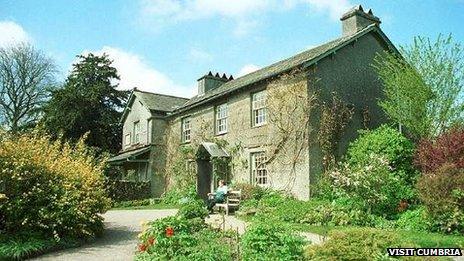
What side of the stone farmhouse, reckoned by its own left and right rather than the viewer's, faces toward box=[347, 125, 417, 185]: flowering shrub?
left

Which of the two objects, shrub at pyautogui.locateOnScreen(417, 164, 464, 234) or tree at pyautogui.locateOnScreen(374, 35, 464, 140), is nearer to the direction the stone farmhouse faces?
the shrub

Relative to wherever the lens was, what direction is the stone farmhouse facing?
facing the viewer and to the left of the viewer

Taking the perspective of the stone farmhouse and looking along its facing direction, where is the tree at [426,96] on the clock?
The tree is roughly at 8 o'clock from the stone farmhouse.

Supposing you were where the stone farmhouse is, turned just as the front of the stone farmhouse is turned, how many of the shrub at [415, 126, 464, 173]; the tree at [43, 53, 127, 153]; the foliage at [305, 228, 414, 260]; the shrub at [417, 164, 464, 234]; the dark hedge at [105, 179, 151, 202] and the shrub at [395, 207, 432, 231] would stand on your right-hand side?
2

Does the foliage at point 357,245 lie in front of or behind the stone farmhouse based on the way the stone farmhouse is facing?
in front

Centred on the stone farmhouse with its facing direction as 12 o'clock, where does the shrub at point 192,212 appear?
The shrub is roughly at 11 o'clock from the stone farmhouse.

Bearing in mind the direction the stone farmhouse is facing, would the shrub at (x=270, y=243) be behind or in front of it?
in front

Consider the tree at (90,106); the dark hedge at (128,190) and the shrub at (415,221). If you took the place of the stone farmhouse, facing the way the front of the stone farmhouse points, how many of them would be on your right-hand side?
2

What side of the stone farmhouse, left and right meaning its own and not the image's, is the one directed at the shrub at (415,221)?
left

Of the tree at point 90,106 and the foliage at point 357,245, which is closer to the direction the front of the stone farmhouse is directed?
the foliage

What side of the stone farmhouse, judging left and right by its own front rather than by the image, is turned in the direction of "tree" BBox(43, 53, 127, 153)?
right

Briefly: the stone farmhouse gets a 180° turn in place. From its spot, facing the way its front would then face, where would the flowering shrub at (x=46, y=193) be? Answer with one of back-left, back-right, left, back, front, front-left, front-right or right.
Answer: back

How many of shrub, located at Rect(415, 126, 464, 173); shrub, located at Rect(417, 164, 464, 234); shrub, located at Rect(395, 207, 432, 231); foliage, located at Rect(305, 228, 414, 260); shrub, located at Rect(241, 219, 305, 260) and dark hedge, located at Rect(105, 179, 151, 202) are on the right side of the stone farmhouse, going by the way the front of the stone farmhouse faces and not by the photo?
1

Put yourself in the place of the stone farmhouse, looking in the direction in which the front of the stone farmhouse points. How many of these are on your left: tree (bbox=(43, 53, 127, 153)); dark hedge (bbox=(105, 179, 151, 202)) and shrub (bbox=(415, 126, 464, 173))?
1

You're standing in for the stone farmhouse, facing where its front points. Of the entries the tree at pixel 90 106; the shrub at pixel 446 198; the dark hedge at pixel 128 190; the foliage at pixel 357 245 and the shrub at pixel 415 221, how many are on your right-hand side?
2

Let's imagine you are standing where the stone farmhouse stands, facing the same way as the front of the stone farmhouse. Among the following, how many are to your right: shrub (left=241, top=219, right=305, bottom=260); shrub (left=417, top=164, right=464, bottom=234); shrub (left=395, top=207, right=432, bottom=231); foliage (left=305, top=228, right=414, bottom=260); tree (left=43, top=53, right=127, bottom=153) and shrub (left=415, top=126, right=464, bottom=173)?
1
